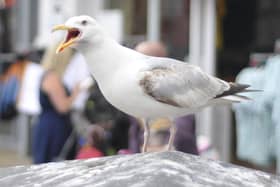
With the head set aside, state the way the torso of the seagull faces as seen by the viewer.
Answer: to the viewer's left

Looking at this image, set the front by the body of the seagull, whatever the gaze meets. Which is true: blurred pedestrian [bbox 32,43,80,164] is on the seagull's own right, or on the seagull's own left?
on the seagull's own right

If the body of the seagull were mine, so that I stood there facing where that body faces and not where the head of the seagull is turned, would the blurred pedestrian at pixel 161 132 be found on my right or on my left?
on my right

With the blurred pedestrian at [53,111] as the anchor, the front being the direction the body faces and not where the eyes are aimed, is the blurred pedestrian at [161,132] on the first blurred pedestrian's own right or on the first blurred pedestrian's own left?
on the first blurred pedestrian's own right
